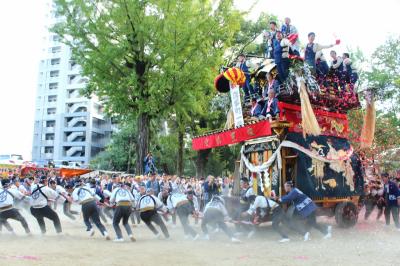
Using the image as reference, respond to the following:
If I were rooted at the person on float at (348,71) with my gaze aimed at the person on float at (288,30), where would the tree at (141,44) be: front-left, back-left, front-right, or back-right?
front-right

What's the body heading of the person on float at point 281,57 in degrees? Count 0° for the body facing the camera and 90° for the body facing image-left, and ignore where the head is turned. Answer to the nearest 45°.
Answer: approximately 45°

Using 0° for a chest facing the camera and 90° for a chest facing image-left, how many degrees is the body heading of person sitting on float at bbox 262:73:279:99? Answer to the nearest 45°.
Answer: approximately 45°

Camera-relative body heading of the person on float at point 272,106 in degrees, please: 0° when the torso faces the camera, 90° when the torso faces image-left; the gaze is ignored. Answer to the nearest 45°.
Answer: approximately 45°

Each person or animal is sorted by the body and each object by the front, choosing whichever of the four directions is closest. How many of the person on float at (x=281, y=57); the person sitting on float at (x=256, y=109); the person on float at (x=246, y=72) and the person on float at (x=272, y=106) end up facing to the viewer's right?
0

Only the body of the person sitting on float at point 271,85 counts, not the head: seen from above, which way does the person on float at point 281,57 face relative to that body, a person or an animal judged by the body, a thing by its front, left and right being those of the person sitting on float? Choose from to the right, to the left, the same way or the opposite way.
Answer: the same way

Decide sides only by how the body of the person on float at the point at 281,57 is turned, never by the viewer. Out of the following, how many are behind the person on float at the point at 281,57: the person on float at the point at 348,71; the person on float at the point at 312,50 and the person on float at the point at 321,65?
3

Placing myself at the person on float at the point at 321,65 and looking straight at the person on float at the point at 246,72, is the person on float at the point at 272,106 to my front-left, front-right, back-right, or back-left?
front-left

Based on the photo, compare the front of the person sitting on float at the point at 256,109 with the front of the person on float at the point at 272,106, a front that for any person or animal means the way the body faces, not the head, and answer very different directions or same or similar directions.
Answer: same or similar directions

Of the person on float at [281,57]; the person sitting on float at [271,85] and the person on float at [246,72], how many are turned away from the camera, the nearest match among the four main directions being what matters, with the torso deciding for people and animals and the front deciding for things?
0

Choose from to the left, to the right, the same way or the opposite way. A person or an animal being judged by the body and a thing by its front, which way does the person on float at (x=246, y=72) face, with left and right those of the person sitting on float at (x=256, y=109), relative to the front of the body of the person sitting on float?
the same way

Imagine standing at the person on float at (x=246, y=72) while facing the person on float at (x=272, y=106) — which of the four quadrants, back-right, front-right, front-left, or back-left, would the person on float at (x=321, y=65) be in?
front-left
